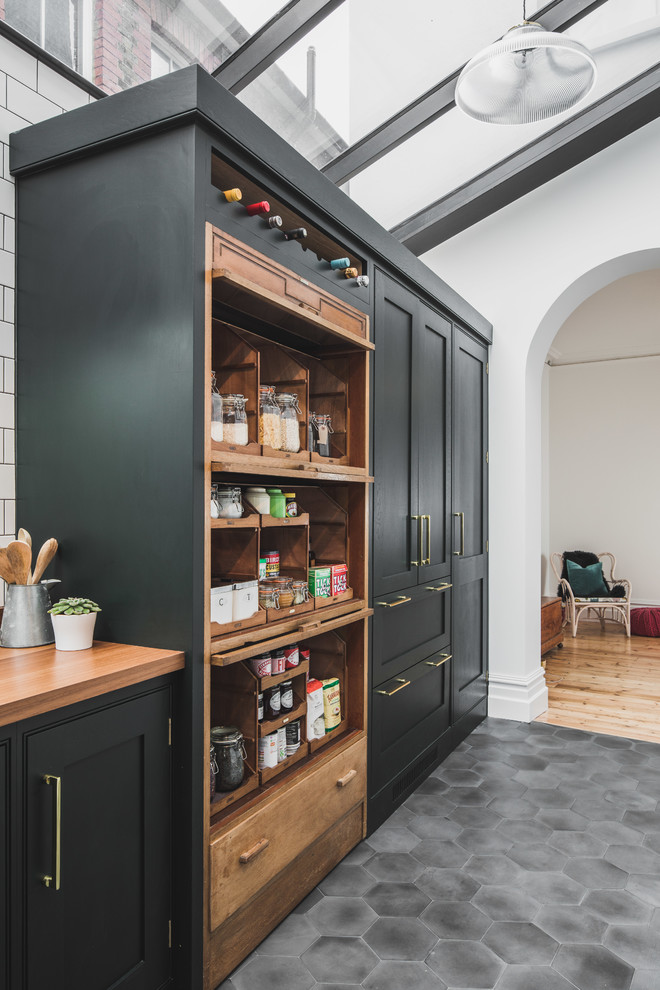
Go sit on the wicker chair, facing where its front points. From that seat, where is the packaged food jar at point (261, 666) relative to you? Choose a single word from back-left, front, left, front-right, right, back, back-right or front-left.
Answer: front-right

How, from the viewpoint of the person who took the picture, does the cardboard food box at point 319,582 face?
facing the viewer and to the right of the viewer

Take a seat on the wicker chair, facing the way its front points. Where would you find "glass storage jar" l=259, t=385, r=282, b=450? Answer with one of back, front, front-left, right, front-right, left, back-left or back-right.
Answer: front-right

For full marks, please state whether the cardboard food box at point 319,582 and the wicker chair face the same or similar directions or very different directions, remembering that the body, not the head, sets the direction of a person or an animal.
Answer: same or similar directions

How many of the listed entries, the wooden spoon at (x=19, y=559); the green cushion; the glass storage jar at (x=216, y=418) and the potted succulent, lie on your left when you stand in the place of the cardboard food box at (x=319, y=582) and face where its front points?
1

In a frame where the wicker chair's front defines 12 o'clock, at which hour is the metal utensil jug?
The metal utensil jug is roughly at 2 o'clock from the wicker chair.

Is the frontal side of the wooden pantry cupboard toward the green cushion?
no

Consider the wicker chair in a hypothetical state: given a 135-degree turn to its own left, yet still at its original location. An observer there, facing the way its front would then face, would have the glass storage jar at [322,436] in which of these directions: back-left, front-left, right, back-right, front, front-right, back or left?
back

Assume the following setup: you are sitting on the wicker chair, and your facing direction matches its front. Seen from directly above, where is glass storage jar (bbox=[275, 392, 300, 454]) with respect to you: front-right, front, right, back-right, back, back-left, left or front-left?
front-right

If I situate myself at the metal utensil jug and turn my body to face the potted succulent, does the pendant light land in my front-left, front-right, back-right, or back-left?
front-left

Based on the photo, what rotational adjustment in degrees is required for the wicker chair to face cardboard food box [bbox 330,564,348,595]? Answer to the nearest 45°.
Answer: approximately 45° to its right

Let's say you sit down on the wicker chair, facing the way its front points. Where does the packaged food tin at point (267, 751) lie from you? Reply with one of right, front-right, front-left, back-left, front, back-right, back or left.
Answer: front-right

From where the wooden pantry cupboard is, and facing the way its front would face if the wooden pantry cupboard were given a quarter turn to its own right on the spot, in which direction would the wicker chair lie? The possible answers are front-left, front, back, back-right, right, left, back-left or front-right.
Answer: back

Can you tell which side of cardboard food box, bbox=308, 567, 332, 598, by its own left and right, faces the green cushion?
left

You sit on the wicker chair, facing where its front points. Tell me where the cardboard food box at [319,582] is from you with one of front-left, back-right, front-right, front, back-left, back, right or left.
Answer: front-right

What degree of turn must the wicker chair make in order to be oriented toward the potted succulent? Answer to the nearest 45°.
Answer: approximately 45° to its right
